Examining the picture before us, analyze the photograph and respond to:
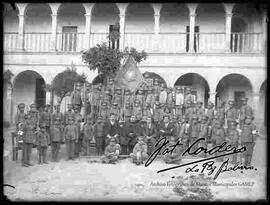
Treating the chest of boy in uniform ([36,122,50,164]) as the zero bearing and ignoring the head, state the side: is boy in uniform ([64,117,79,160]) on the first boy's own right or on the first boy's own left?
on the first boy's own left

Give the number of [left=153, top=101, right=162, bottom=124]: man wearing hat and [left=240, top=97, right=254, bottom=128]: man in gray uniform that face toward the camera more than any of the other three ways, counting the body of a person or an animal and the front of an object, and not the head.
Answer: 2

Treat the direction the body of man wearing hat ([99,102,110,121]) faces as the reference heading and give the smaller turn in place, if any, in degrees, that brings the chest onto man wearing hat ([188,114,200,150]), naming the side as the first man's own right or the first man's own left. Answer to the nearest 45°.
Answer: approximately 90° to the first man's own left

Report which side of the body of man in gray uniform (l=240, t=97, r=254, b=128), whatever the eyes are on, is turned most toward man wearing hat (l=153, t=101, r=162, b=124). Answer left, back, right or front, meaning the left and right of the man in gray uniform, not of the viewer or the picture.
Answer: right

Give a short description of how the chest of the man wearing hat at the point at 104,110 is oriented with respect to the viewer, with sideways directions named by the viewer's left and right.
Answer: facing the viewer

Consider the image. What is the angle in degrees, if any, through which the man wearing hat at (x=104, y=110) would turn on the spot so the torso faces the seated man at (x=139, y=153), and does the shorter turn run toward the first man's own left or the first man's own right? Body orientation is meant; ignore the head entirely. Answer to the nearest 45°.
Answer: approximately 45° to the first man's own left

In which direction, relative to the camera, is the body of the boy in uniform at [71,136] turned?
toward the camera

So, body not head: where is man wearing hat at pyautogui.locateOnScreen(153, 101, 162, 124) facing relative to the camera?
toward the camera
